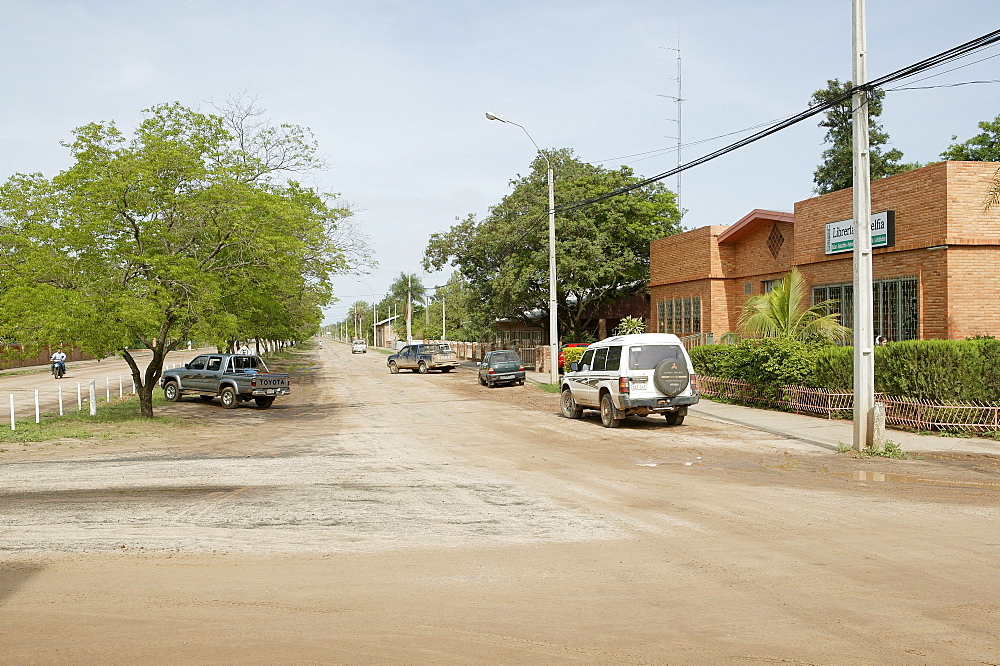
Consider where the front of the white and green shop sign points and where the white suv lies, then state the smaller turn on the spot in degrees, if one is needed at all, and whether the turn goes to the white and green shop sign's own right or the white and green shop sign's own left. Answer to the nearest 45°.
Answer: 0° — it already faces it

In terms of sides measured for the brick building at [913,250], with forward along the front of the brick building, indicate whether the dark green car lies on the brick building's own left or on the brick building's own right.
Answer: on the brick building's own right

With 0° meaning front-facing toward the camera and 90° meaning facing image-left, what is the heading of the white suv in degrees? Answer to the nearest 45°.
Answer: approximately 135°

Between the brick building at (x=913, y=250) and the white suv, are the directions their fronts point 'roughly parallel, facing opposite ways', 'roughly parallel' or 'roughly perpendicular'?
roughly perpendicular

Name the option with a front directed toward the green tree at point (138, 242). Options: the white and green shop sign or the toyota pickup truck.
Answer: the white and green shop sign

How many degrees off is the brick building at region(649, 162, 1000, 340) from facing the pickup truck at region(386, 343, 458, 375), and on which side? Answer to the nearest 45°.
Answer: approximately 90° to its right

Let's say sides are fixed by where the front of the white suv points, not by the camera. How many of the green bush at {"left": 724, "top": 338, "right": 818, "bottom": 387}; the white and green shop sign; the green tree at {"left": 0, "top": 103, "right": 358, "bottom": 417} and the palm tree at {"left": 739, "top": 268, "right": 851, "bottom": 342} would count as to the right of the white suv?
3

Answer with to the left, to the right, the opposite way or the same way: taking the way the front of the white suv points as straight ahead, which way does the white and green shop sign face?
to the left

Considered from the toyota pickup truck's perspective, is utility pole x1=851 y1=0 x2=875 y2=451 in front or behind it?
behind

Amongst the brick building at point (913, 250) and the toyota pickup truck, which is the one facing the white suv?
the brick building

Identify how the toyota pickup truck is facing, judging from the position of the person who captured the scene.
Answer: facing away from the viewer and to the left of the viewer
